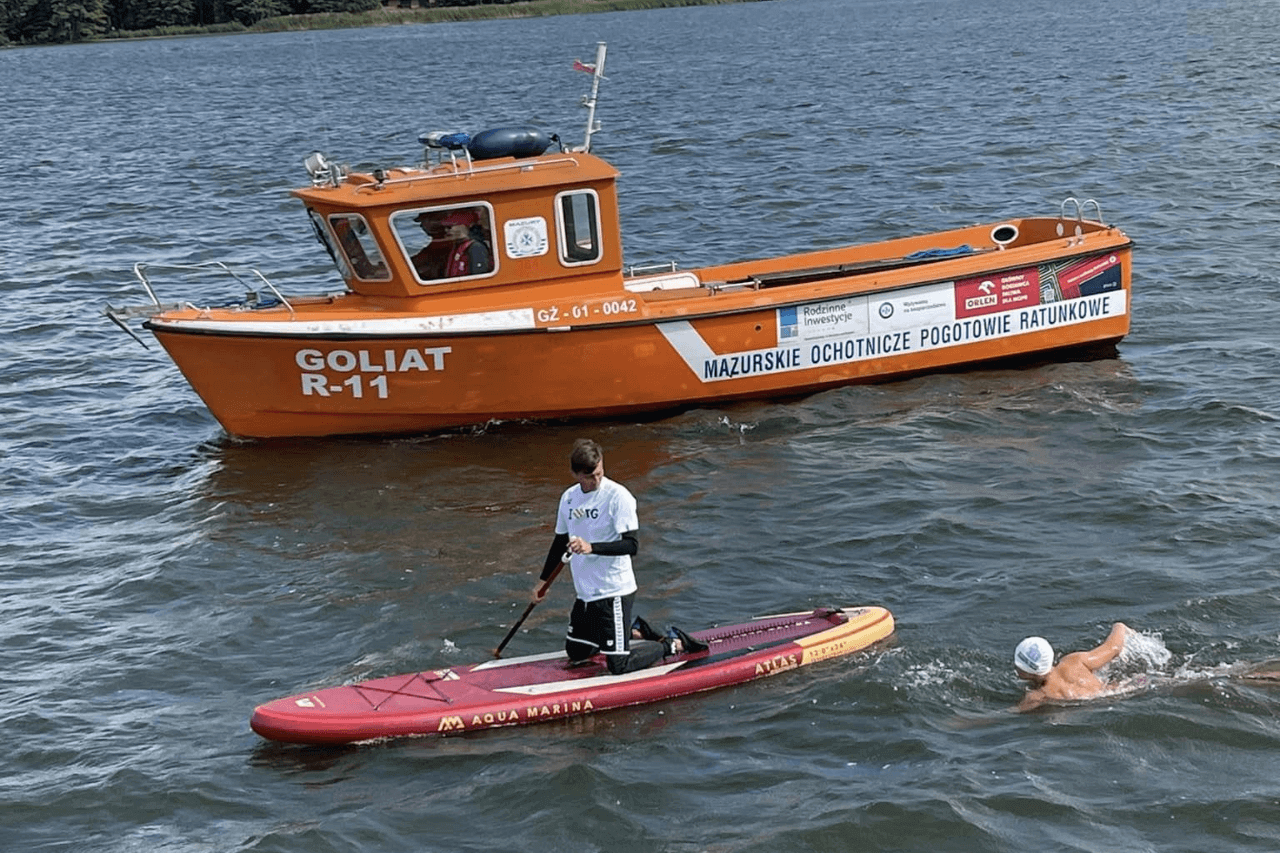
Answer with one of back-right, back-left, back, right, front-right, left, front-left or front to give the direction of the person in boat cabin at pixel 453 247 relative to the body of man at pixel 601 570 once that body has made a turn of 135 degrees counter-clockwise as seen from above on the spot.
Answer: left

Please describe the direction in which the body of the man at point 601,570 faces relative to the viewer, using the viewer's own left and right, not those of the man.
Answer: facing the viewer and to the left of the viewer

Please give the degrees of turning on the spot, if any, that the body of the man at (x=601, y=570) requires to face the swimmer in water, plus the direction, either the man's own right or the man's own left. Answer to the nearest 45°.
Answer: approximately 135° to the man's own left

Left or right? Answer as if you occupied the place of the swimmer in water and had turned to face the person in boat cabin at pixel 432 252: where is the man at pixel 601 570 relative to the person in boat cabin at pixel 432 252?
left

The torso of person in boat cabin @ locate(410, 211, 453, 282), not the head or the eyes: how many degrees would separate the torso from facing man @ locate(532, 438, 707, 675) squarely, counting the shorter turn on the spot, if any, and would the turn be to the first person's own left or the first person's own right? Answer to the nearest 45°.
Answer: approximately 90° to the first person's own left

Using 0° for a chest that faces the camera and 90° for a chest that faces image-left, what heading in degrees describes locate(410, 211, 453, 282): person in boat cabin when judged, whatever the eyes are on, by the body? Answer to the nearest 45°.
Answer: approximately 90°

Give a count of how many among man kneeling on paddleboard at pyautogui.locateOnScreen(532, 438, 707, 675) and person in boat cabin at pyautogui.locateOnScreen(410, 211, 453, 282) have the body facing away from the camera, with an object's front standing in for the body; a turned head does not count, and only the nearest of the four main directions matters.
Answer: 0

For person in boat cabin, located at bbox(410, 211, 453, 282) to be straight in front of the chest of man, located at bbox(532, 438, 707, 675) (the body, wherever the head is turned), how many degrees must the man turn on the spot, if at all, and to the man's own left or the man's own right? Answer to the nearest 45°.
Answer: approximately 135° to the man's own right
